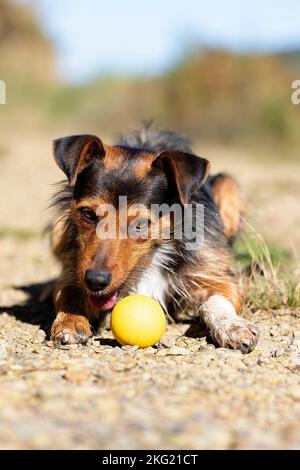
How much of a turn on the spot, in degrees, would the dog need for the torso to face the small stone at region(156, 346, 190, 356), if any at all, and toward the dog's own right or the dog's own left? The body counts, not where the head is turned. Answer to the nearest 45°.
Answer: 0° — it already faces it

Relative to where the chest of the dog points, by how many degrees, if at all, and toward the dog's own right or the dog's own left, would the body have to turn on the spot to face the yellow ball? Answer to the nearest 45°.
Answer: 0° — it already faces it

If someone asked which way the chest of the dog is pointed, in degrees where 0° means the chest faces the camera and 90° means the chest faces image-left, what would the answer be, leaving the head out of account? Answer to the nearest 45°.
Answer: approximately 0°
